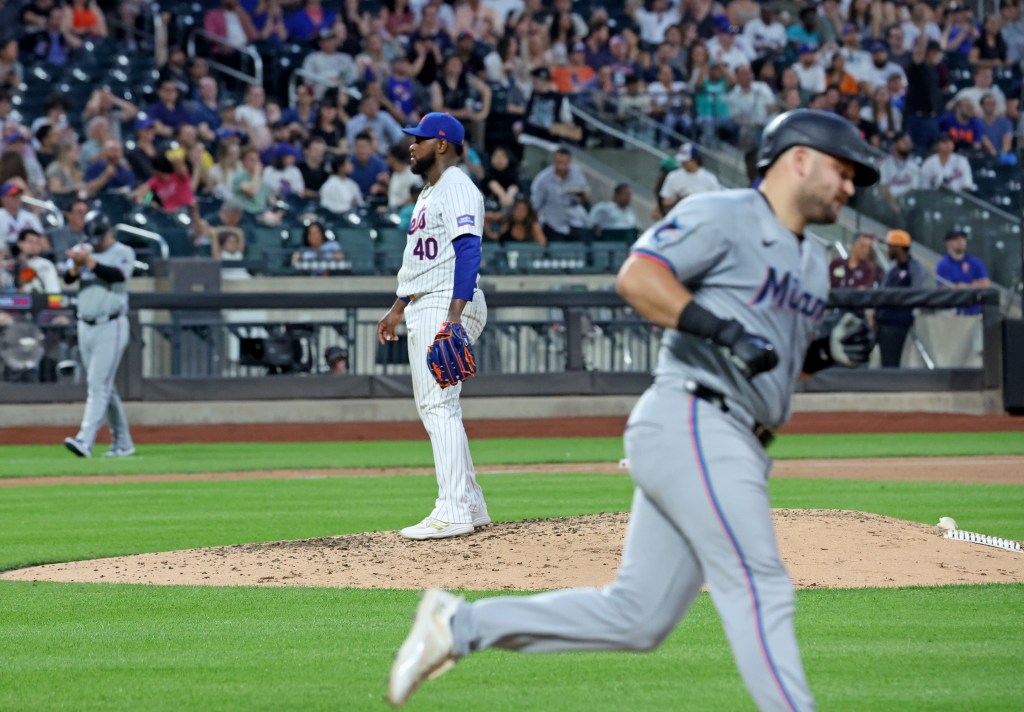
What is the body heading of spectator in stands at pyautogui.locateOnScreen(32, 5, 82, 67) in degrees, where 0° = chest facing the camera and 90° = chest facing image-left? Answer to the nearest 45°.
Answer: approximately 0°

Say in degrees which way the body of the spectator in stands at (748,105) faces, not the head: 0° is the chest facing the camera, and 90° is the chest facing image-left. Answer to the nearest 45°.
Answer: approximately 0°

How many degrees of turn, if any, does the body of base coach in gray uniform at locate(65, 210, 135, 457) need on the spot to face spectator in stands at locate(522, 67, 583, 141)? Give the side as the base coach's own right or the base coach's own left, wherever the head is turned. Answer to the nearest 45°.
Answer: approximately 180°

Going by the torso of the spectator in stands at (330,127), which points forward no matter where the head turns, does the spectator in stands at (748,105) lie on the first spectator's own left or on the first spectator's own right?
on the first spectator's own left

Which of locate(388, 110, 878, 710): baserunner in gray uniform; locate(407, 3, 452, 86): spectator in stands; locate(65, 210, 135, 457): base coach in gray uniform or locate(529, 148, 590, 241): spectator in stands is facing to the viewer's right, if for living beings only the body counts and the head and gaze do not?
locate(388, 110, 878, 710): baserunner in gray uniform

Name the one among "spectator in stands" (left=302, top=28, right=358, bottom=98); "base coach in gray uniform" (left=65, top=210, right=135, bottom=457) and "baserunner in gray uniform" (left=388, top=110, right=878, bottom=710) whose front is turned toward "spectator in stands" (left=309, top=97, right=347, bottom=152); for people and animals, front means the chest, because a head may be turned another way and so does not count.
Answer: "spectator in stands" (left=302, top=28, right=358, bottom=98)

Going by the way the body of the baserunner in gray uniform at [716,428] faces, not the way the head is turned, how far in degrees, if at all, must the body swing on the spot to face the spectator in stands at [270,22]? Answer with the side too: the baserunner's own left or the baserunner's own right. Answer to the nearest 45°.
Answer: approximately 90° to the baserunner's own left

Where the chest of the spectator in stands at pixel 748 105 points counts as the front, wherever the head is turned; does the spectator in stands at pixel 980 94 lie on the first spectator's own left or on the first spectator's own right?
on the first spectator's own left

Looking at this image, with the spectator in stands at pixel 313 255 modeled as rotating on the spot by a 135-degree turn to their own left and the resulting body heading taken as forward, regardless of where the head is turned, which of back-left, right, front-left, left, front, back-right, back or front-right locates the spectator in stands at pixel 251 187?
left

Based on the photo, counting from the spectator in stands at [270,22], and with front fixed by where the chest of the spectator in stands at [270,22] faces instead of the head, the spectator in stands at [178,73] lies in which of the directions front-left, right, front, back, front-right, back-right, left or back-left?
front-right

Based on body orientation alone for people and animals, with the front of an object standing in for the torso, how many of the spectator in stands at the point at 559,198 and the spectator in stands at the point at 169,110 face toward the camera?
2
